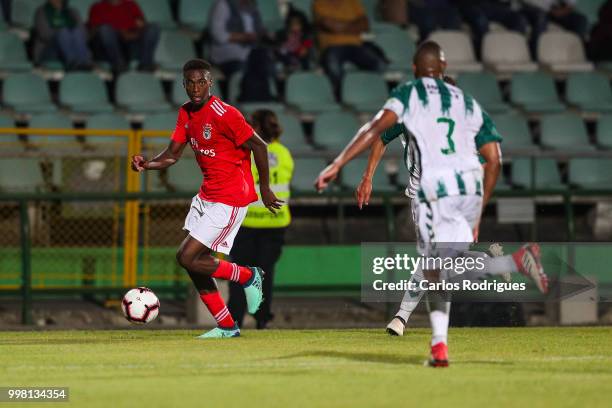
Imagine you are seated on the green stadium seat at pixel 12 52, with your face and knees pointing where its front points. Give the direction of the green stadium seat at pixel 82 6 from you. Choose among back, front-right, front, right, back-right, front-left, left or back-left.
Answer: back-left

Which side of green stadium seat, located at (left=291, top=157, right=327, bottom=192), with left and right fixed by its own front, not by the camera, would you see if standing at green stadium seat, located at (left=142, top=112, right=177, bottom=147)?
right

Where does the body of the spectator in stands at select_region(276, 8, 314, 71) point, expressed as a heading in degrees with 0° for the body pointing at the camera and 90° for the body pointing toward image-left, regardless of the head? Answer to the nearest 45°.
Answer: approximately 0°

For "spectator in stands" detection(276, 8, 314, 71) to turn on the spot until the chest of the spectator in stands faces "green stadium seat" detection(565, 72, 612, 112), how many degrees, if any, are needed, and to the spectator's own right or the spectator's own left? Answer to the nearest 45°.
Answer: approximately 90° to the spectator's own left

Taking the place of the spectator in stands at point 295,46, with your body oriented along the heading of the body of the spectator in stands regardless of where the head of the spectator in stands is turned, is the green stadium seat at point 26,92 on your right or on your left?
on your right

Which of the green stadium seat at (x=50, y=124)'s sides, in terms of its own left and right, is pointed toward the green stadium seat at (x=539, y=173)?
left

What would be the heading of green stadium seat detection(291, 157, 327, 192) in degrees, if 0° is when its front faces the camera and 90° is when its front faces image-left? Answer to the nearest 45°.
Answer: approximately 0°

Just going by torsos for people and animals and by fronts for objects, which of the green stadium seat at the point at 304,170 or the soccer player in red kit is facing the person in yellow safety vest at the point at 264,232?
the green stadium seat

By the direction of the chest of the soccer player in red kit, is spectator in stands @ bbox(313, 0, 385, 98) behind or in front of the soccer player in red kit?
behind

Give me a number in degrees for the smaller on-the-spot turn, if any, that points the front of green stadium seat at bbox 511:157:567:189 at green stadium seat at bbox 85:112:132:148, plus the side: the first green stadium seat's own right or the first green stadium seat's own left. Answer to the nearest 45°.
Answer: approximately 90° to the first green stadium seat's own right

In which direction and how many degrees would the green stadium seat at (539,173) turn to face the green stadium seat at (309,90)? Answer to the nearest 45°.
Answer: approximately 90° to its right

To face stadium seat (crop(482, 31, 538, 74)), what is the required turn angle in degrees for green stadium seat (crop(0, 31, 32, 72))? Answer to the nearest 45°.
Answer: approximately 90° to its left
